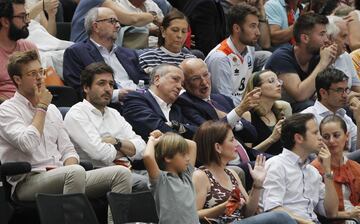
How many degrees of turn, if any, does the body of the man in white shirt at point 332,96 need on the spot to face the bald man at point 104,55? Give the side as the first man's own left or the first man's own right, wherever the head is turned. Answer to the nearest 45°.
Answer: approximately 135° to the first man's own right

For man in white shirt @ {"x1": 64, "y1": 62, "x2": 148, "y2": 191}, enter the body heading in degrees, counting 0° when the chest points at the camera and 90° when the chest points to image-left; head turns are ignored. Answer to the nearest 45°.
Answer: approximately 315°

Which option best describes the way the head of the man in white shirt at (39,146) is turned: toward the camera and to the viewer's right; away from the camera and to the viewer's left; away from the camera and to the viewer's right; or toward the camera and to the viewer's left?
toward the camera and to the viewer's right

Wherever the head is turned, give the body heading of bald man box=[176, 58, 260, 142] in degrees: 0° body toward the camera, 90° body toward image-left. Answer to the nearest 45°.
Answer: approximately 315°

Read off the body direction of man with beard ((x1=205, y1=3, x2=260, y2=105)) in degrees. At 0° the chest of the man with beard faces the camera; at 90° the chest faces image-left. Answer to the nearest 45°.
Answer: approximately 315°

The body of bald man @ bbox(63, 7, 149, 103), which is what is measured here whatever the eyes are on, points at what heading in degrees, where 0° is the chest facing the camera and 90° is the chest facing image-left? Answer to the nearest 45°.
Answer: approximately 315°

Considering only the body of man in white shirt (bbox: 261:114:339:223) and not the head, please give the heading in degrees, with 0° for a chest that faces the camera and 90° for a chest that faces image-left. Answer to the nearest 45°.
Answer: approximately 315°

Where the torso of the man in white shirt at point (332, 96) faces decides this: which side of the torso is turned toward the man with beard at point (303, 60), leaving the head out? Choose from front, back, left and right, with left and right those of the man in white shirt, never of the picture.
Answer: back
